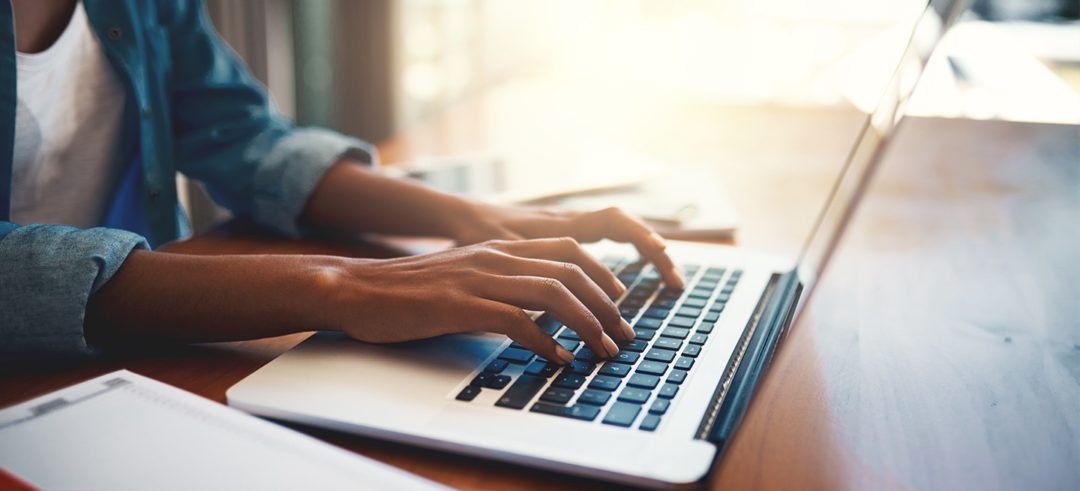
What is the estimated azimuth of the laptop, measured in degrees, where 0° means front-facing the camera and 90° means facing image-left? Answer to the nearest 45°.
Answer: approximately 90°
